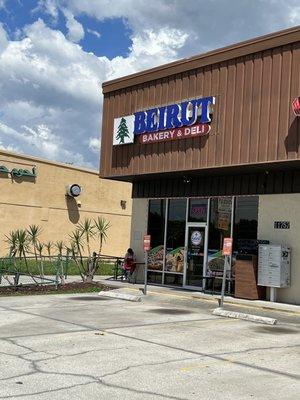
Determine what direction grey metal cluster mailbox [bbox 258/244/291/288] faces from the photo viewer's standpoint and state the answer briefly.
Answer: facing the viewer and to the left of the viewer

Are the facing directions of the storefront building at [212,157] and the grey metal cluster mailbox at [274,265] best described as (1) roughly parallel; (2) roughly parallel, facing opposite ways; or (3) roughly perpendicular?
roughly parallel

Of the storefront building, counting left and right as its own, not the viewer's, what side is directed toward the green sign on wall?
right
